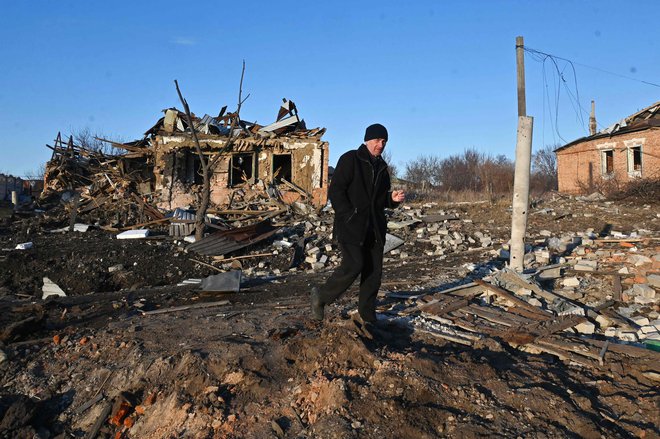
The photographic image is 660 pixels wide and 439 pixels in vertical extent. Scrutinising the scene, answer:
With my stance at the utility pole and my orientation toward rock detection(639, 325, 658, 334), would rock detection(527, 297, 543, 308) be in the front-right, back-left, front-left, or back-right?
front-right

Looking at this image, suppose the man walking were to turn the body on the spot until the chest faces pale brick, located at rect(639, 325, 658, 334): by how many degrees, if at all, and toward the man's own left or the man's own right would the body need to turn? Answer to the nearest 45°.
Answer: approximately 45° to the man's own left

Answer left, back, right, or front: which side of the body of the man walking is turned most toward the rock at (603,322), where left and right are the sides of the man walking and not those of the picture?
left

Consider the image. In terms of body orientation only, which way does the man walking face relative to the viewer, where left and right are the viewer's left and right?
facing the viewer and to the right of the viewer

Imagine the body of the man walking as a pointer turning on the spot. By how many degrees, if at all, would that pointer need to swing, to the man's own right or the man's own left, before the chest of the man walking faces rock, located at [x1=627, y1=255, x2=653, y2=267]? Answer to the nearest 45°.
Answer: approximately 90° to the man's own left

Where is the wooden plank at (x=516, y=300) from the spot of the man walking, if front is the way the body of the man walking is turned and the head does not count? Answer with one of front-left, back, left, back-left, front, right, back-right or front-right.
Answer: left

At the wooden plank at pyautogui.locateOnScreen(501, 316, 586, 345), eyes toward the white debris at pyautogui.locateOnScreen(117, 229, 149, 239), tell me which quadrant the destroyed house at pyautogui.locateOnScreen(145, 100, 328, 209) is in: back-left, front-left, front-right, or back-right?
front-right

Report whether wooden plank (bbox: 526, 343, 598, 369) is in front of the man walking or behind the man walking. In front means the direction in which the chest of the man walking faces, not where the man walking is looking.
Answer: in front

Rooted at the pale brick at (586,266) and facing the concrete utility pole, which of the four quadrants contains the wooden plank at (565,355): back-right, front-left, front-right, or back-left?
front-left

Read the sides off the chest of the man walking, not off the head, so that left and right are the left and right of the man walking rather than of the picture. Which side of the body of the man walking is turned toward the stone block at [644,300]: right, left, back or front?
left

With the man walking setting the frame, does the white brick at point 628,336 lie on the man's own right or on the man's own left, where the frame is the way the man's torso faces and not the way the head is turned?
on the man's own left

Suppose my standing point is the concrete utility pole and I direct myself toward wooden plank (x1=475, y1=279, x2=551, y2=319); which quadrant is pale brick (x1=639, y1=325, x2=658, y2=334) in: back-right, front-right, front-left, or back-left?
front-left

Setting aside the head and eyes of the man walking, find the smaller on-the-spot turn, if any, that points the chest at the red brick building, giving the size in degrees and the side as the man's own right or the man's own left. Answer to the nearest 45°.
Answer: approximately 90° to the man's own left

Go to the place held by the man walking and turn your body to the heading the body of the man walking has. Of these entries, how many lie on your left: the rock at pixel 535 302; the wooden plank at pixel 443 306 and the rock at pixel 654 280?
3

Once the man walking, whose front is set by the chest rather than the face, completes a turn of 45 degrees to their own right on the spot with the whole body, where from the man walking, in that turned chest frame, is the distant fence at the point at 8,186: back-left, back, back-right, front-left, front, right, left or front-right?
back-right
